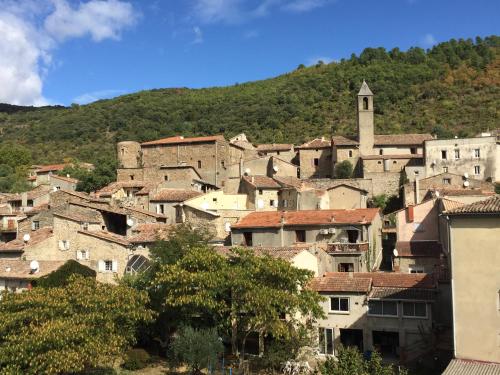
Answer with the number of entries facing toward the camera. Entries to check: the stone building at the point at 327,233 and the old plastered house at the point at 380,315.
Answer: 2

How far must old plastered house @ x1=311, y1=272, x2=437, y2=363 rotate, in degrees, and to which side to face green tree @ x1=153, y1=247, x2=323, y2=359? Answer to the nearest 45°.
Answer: approximately 45° to its right

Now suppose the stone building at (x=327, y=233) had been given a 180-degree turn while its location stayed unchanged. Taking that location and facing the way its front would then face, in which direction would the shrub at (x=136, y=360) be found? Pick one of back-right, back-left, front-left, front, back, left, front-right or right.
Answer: back-left

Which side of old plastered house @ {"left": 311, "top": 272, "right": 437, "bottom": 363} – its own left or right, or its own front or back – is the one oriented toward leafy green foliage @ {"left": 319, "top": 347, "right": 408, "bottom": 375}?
front

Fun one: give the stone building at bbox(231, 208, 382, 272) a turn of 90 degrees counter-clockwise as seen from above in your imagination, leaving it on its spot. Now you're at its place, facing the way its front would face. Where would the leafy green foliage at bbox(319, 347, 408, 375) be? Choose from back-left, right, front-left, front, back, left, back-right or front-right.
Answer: right

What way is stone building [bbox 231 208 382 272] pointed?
toward the camera

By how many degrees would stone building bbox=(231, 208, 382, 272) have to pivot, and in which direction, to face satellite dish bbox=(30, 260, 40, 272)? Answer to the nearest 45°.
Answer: approximately 90° to its right

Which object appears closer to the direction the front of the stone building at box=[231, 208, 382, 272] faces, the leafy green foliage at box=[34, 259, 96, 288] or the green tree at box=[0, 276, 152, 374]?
the green tree

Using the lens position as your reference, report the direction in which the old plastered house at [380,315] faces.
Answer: facing the viewer

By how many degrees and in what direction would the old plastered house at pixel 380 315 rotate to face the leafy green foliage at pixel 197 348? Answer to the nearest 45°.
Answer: approximately 45° to its right

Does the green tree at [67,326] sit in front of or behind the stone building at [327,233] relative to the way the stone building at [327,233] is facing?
in front

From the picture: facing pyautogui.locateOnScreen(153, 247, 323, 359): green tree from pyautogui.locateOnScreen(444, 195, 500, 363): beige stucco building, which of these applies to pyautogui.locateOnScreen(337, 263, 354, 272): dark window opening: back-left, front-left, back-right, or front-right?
front-right

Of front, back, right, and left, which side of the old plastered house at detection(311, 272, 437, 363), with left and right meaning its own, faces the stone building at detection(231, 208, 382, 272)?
back

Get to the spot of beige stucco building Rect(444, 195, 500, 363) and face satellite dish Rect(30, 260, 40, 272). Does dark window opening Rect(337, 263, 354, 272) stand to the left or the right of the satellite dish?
right

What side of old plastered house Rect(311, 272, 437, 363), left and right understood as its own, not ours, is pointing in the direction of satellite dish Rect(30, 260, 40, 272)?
right

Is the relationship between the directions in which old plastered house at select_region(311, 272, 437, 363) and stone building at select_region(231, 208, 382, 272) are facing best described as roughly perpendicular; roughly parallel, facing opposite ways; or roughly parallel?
roughly parallel
